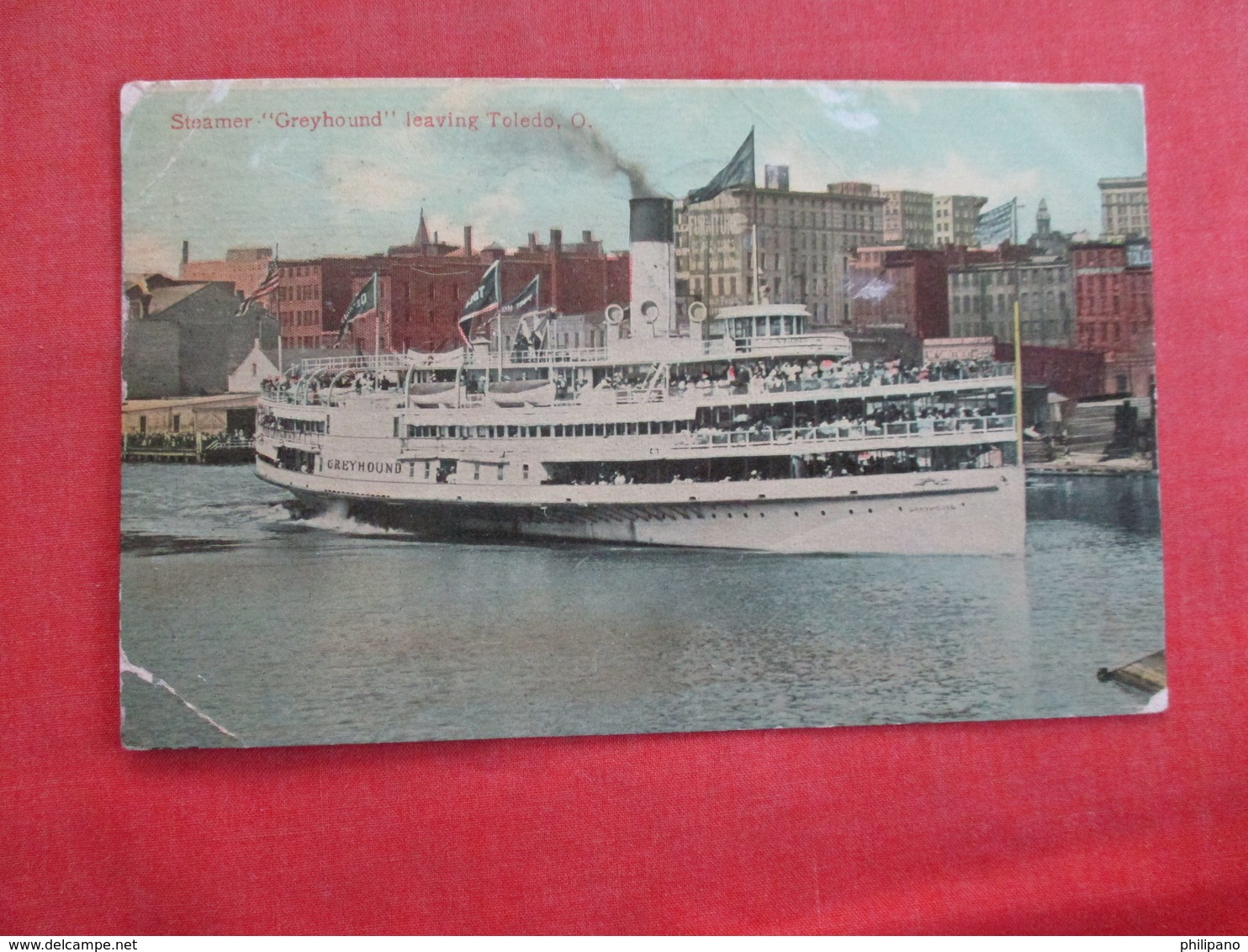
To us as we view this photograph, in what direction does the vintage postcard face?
facing the viewer
